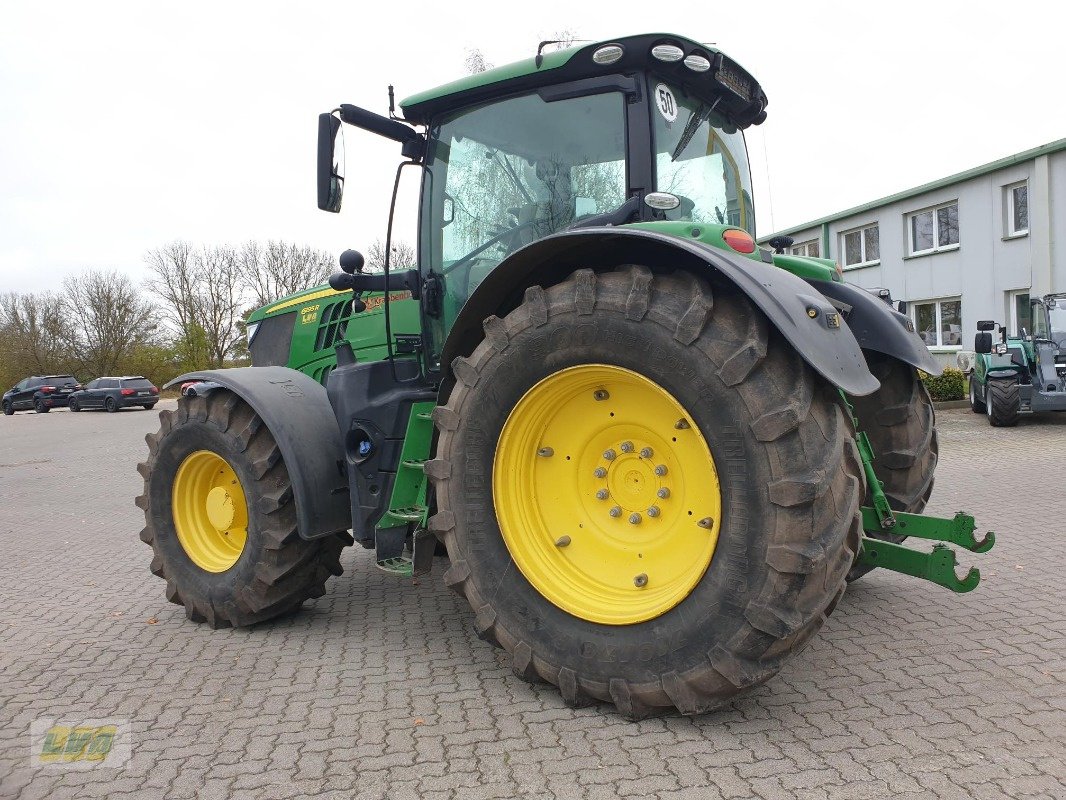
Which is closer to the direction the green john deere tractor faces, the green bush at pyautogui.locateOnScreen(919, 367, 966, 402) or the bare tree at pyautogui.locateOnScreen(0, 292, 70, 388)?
the bare tree

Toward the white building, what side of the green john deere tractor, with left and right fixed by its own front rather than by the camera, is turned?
right

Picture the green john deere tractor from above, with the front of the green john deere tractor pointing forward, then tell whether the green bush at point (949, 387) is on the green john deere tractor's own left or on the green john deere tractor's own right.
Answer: on the green john deere tractor's own right

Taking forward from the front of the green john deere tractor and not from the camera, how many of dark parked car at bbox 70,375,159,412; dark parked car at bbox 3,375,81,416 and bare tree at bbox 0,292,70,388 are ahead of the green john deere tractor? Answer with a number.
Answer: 3

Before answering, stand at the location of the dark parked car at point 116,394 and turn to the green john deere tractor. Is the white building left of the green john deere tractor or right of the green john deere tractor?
left

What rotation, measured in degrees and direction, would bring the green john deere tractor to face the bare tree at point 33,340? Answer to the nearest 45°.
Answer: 0° — it already faces it

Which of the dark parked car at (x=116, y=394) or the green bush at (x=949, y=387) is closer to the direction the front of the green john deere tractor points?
the dark parked car

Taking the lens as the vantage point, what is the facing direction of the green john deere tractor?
facing away from the viewer and to the left of the viewer

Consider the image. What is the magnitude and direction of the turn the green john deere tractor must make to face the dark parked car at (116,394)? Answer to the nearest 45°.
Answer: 0° — it already faces it

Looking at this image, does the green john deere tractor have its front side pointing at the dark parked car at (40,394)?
yes

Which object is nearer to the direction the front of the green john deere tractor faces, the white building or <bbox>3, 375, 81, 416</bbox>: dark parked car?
the dark parked car
